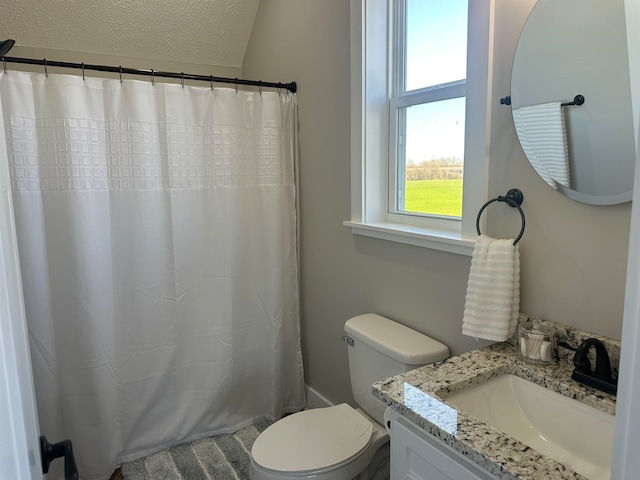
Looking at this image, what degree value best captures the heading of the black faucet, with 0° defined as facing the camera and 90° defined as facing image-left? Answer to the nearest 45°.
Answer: approximately 45°

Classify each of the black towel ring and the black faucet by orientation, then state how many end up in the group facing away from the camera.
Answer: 0

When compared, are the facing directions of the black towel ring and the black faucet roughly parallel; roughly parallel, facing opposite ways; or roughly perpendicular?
roughly parallel

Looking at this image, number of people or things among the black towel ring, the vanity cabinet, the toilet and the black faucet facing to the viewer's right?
0

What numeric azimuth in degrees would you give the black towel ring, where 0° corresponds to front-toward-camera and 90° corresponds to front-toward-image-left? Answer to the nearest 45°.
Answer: approximately 45°

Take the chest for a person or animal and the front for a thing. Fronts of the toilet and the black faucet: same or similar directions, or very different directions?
same or similar directions

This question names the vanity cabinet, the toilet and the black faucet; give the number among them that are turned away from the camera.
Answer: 0

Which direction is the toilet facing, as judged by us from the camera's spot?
facing the viewer and to the left of the viewer

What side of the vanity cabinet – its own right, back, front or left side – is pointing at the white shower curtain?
right

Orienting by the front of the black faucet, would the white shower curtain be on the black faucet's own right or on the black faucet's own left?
on the black faucet's own right
